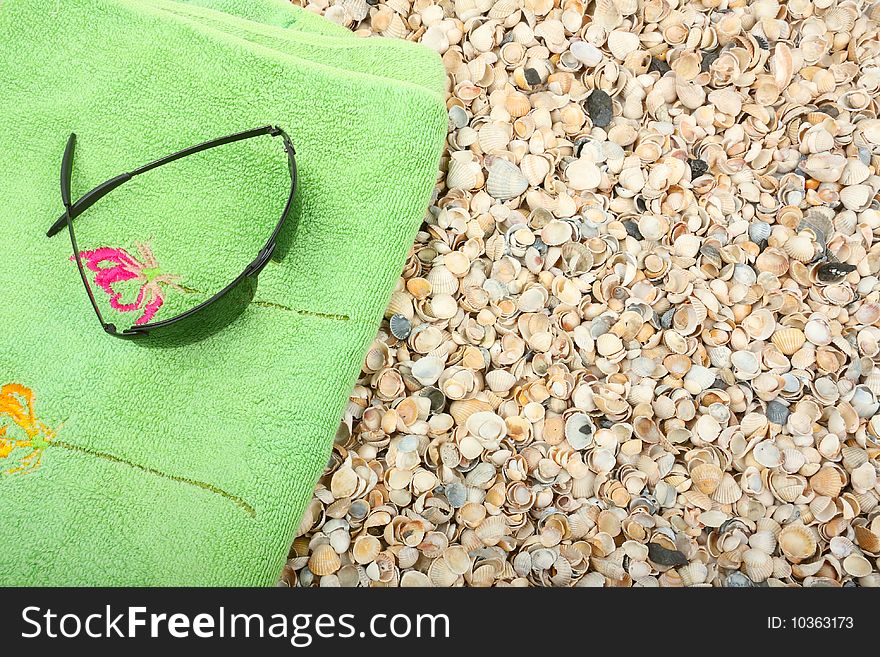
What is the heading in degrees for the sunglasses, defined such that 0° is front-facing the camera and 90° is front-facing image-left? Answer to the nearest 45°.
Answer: approximately 315°
